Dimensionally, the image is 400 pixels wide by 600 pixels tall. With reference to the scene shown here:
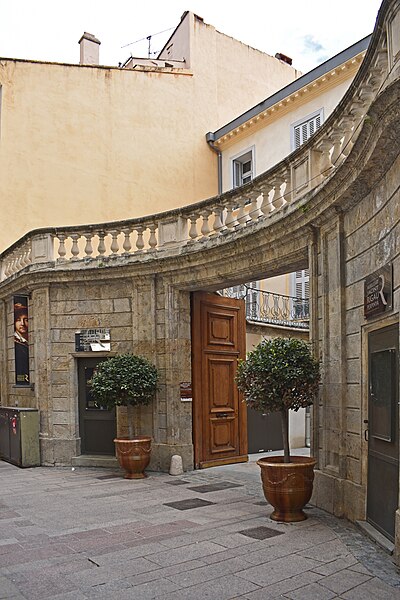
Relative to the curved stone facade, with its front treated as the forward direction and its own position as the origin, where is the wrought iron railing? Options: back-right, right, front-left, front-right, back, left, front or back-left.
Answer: back-right

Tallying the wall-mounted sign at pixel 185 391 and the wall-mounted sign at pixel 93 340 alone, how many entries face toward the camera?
2

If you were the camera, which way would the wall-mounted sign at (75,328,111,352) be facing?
facing the viewer

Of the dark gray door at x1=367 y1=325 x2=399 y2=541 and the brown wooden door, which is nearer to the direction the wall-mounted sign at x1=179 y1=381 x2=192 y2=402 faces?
the dark gray door

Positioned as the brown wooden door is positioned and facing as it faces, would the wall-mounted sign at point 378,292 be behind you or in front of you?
in front

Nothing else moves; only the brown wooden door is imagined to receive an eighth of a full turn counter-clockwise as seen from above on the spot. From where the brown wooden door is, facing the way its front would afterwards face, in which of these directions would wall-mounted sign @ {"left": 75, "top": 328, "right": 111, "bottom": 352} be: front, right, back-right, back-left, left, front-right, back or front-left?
back

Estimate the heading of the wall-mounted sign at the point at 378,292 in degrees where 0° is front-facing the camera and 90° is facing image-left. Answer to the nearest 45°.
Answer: approximately 45°

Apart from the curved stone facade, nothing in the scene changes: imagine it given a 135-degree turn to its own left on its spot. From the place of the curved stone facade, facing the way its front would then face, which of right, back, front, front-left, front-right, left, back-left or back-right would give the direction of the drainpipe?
left

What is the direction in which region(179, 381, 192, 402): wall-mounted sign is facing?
toward the camera

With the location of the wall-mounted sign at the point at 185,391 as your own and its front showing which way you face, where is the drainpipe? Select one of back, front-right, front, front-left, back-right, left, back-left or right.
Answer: back

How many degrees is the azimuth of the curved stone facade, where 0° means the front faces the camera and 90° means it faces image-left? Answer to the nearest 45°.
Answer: approximately 45°

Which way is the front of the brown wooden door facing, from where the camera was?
facing the viewer and to the right of the viewer
